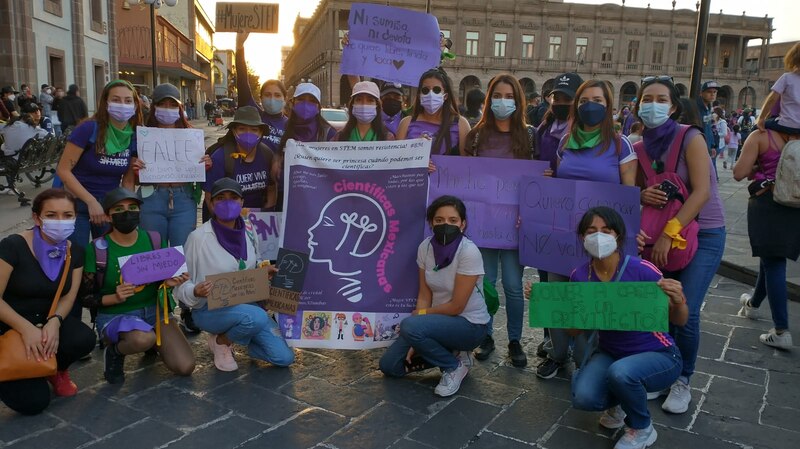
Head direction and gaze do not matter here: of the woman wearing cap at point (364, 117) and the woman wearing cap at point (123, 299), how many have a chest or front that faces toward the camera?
2

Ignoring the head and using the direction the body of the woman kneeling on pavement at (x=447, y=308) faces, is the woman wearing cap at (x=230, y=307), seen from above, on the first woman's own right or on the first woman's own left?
on the first woman's own right

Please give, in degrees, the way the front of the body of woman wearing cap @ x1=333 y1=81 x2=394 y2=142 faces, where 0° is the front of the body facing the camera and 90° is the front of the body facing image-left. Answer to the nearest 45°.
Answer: approximately 0°

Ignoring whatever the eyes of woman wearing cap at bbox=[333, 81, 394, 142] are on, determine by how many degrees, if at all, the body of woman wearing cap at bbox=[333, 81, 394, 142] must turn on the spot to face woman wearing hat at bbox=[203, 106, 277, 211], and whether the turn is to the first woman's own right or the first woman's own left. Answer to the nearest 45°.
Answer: approximately 90° to the first woman's own right

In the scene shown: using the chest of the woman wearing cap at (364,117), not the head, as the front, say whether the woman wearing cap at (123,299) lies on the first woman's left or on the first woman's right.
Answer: on the first woman's right

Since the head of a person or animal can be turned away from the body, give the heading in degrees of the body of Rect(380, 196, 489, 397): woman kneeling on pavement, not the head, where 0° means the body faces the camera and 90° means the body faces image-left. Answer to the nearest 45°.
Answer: approximately 45°

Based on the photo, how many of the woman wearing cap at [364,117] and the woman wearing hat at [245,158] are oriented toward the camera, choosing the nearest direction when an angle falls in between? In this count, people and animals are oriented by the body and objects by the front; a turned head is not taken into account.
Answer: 2
